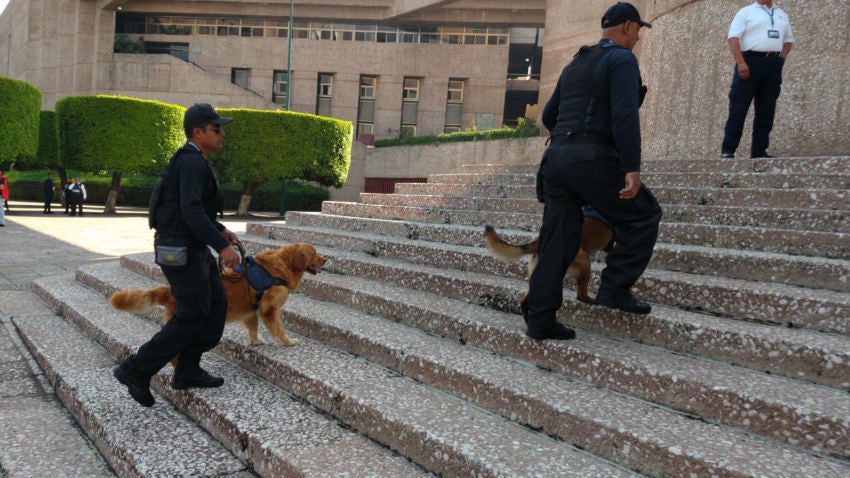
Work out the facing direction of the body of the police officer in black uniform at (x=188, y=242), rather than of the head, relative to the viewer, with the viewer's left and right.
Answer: facing to the right of the viewer

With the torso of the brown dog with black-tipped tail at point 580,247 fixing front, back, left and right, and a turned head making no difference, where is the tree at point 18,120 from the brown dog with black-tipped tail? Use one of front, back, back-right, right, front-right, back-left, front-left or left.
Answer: back-left

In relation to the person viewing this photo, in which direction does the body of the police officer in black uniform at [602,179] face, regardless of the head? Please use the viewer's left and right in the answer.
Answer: facing away from the viewer and to the right of the viewer

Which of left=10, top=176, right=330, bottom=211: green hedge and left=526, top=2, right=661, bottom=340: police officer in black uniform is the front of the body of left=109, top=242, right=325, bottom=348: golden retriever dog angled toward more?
the police officer in black uniform

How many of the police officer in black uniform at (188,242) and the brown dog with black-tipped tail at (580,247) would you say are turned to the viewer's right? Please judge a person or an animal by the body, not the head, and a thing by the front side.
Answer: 2

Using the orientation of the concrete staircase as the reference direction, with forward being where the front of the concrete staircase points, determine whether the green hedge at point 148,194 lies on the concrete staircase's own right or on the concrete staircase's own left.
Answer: on the concrete staircase's own right

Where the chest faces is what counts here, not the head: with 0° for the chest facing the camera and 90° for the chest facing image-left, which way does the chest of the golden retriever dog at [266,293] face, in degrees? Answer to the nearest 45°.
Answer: approximately 270°

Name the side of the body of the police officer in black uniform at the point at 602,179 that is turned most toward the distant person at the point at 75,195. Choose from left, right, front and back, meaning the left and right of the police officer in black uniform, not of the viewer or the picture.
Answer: left

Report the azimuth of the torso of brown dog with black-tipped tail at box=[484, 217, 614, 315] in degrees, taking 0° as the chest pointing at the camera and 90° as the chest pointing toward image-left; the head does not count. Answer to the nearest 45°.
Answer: approximately 270°

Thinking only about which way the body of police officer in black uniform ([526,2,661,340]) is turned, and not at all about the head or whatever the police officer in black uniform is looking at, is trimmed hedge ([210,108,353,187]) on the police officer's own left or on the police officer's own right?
on the police officer's own left

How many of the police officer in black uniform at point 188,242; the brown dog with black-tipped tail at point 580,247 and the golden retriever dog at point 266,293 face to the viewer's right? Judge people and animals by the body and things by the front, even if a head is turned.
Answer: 3

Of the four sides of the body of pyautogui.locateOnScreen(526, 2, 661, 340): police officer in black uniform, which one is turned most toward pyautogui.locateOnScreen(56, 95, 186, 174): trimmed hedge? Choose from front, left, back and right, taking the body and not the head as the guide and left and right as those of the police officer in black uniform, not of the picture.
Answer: left

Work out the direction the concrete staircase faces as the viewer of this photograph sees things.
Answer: facing the viewer and to the left of the viewer
